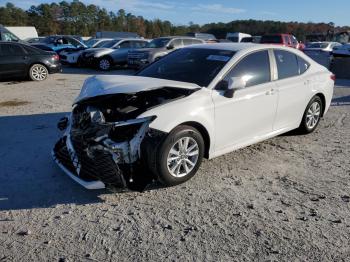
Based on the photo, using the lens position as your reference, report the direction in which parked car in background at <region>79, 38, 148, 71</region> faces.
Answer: facing the viewer and to the left of the viewer

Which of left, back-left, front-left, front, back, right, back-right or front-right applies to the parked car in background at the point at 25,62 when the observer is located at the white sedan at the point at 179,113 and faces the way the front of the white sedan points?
right

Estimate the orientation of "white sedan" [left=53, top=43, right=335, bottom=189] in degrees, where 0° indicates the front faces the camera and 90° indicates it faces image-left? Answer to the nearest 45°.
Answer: approximately 45°

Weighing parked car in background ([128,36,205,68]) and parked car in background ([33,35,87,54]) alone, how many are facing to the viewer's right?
0

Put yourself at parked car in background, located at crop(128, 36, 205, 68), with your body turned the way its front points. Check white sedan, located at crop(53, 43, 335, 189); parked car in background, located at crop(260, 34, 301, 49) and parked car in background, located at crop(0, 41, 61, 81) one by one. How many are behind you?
1

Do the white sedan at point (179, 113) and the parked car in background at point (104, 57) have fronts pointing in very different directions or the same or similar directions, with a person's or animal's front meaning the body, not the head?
same or similar directions

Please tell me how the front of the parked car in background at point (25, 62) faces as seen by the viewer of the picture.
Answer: facing to the left of the viewer

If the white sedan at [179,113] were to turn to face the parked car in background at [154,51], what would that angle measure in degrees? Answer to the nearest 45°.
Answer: approximately 135° to its right

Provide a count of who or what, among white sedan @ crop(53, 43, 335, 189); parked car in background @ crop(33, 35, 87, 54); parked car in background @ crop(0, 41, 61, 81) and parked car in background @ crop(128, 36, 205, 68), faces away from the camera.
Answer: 0
